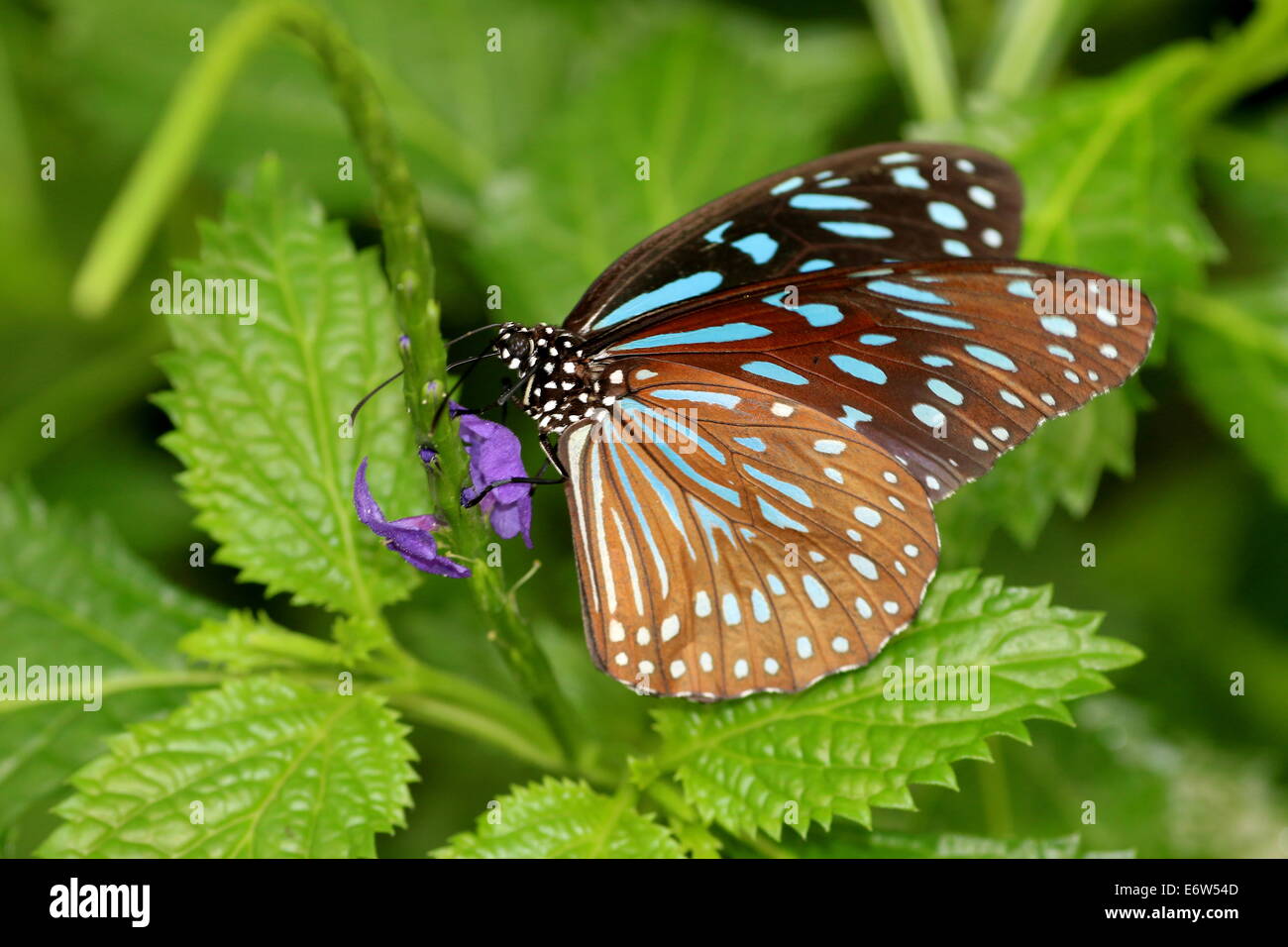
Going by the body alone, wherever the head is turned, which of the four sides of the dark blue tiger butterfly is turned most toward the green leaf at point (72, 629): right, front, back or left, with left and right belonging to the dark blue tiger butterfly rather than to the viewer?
front

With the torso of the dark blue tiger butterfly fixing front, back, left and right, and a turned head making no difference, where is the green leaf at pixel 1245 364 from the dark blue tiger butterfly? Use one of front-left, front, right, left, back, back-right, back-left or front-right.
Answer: back-right

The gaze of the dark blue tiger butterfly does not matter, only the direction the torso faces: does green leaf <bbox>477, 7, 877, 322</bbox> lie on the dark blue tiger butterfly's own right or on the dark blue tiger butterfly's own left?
on the dark blue tiger butterfly's own right

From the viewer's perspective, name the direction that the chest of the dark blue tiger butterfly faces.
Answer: to the viewer's left
